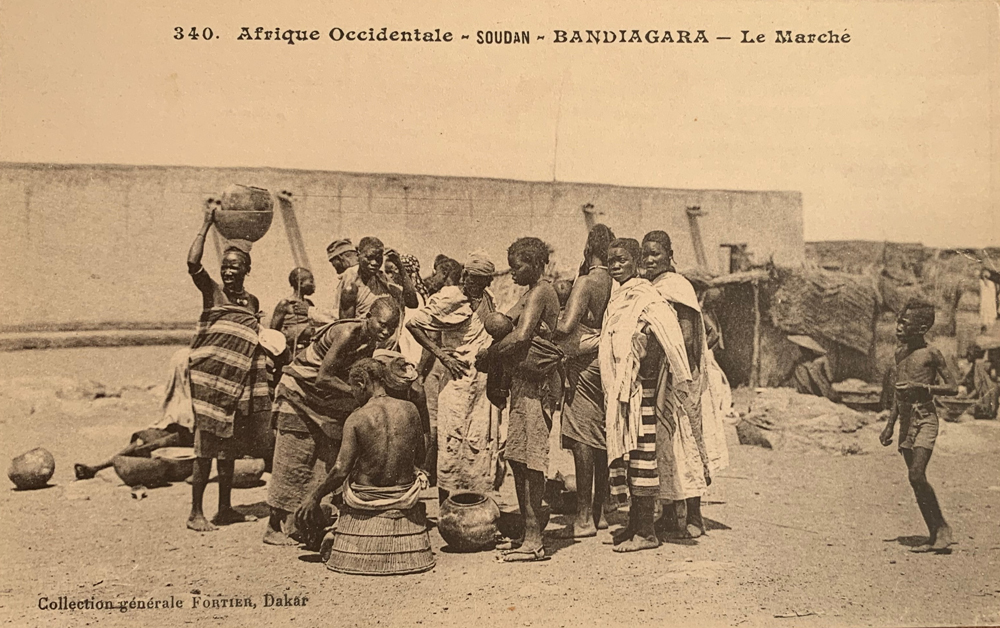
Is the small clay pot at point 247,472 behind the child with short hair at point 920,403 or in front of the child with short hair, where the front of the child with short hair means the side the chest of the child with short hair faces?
in front

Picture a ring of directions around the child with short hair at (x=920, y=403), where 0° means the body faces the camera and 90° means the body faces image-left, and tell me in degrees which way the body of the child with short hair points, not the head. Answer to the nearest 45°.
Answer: approximately 45°

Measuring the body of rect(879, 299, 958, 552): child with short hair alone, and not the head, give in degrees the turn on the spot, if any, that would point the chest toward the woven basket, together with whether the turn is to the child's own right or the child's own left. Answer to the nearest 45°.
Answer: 0° — they already face it

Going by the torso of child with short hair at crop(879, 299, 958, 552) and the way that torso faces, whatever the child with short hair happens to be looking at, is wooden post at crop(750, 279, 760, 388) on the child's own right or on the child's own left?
on the child's own right

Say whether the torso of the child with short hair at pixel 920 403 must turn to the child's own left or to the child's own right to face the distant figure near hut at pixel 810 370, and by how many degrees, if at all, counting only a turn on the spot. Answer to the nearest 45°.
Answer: approximately 90° to the child's own right
